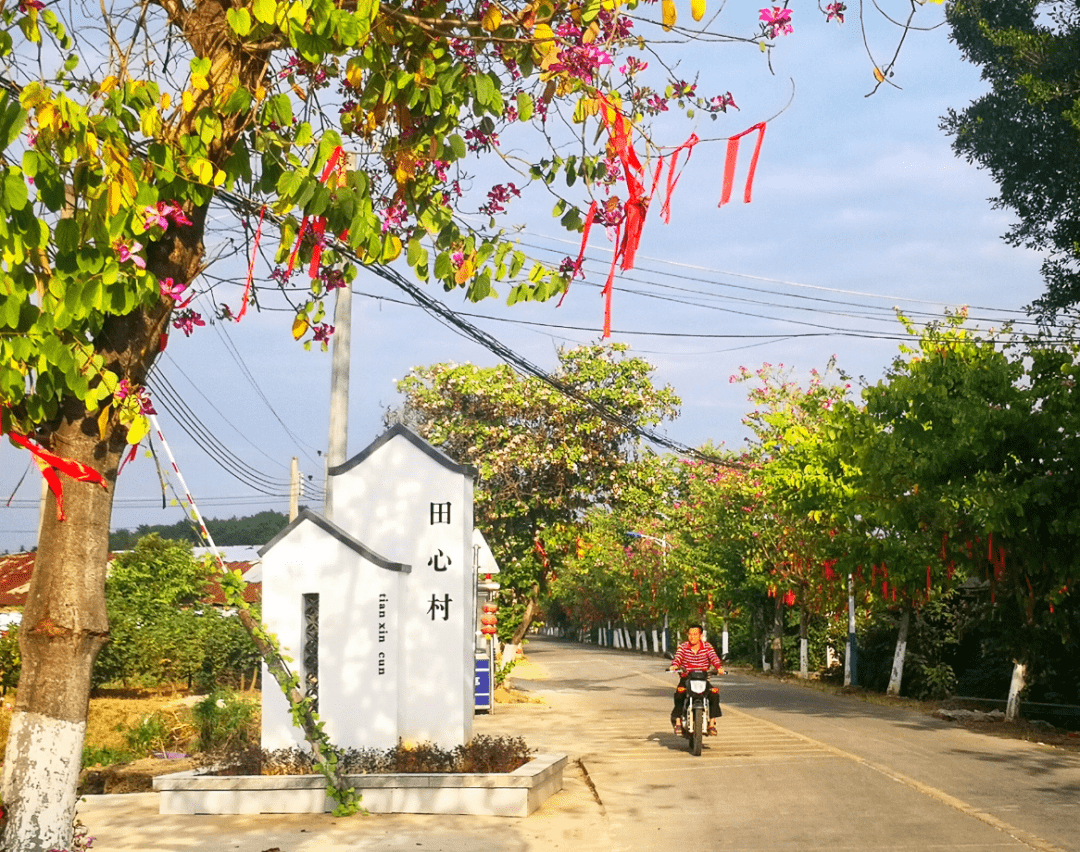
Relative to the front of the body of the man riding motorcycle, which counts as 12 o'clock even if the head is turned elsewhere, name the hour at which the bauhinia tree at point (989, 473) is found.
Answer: The bauhinia tree is roughly at 8 o'clock from the man riding motorcycle.

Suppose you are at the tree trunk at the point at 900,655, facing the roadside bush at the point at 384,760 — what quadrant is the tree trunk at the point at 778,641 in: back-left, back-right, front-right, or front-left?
back-right

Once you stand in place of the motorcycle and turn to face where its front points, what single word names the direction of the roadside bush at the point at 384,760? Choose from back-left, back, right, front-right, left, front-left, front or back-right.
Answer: front-right

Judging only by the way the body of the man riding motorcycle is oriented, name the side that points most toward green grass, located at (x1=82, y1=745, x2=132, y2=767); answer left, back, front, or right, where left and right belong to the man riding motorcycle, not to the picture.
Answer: right

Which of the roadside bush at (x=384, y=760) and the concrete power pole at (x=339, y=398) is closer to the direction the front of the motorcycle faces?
the roadside bush

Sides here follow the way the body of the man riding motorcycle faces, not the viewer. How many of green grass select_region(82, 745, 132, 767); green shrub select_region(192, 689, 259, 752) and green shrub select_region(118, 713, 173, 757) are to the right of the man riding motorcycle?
3

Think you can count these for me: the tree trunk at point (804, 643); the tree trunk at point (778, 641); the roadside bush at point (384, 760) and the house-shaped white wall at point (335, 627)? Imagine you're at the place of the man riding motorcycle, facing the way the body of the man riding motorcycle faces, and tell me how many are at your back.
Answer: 2

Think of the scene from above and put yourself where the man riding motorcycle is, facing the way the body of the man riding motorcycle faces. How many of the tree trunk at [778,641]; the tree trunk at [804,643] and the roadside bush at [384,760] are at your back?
2

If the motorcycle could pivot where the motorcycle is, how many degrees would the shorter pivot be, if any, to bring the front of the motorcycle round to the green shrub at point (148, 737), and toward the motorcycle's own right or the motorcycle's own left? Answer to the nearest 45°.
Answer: approximately 90° to the motorcycle's own right

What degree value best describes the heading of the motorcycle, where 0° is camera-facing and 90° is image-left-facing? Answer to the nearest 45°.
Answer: approximately 0°

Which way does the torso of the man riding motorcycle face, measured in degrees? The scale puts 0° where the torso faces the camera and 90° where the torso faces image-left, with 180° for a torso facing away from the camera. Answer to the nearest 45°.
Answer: approximately 0°

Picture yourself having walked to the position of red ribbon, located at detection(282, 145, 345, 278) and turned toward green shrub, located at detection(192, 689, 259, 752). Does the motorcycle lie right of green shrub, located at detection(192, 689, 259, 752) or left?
right

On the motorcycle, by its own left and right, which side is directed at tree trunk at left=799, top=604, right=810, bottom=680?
back
